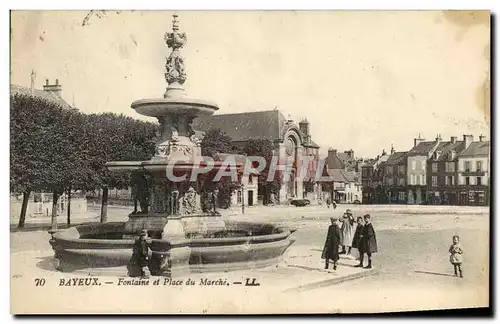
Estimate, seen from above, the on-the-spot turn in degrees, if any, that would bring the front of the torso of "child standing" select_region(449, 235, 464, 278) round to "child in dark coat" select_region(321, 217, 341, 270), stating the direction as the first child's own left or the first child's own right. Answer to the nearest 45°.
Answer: approximately 45° to the first child's own right

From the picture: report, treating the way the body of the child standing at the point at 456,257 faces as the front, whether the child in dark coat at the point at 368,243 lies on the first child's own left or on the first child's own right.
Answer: on the first child's own right

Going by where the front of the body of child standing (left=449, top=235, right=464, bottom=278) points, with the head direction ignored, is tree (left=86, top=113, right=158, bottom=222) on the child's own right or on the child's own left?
on the child's own right

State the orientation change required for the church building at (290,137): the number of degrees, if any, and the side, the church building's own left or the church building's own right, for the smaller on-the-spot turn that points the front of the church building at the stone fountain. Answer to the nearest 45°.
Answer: approximately 45° to the church building's own right

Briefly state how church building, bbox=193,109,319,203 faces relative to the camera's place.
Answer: facing the viewer and to the right of the viewer

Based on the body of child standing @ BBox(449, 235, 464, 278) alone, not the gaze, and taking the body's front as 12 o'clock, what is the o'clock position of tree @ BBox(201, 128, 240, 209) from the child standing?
The tree is roughly at 4 o'clock from the child standing.

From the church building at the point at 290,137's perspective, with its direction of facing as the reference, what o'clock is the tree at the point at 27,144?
The tree is roughly at 3 o'clock from the church building.

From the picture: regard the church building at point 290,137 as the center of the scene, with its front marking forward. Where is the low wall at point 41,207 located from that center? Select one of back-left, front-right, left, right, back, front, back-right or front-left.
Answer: right

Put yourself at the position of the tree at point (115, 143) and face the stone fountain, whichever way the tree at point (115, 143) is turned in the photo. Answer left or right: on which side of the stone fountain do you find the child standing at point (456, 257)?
left

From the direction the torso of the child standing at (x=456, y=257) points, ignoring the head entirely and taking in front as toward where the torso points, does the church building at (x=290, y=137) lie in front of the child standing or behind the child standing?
behind

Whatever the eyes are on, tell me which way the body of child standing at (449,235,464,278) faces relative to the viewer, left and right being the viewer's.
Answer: facing the viewer
